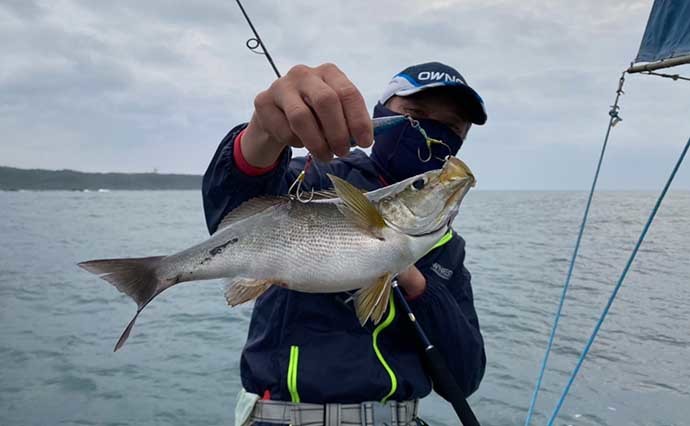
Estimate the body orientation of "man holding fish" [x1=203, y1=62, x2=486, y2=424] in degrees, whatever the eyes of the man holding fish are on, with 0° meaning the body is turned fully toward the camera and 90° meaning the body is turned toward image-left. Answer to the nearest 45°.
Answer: approximately 0°
